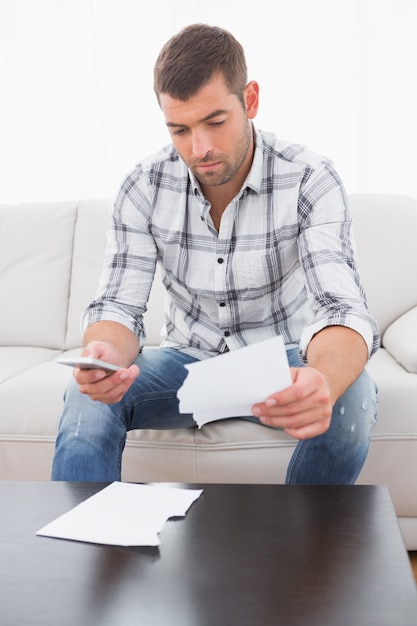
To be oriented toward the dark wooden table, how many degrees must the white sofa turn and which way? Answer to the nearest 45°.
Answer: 0° — it already faces it

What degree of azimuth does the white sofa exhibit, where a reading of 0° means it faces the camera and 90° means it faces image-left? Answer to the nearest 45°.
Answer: approximately 0°

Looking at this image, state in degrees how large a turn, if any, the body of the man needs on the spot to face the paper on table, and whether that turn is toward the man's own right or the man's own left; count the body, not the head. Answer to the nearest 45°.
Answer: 0° — they already face it

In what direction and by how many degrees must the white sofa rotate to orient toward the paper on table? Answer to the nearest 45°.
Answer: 0° — it already faces it

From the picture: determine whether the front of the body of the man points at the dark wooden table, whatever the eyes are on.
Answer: yes
